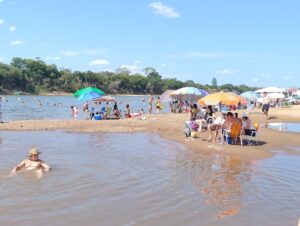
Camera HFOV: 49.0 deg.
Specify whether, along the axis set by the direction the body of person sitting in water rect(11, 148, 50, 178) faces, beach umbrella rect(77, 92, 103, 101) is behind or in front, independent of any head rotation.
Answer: behind

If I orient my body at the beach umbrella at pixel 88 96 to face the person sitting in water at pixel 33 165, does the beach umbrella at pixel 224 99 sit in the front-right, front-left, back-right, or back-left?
front-left

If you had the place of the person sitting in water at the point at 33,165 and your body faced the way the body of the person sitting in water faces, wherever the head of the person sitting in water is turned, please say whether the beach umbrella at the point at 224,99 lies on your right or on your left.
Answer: on your left

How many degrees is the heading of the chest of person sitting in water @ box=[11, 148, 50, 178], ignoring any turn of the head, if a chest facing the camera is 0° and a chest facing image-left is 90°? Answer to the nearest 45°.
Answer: approximately 0°

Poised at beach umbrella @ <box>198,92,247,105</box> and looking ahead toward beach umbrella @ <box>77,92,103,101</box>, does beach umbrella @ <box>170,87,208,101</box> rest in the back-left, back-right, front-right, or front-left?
front-right
